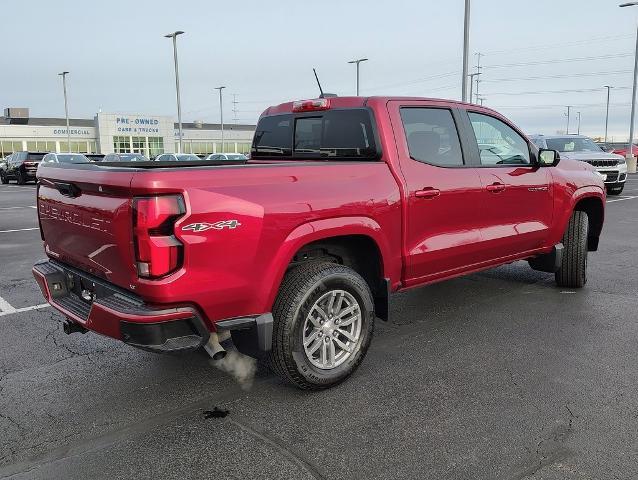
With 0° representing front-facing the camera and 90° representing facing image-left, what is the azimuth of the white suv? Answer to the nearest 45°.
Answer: approximately 315°

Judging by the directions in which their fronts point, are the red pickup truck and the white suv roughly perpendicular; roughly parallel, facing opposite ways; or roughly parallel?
roughly perpendicular

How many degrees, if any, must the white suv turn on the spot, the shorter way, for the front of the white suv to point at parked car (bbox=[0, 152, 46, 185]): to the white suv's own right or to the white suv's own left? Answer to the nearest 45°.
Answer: approximately 135° to the white suv's own right

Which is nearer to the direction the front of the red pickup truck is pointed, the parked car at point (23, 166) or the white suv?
the white suv

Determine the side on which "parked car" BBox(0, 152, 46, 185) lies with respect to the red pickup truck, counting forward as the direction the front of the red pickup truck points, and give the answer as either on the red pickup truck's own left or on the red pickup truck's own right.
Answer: on the red pickup truck's own left

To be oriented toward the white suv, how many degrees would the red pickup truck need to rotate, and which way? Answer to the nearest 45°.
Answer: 0° — it already faces it

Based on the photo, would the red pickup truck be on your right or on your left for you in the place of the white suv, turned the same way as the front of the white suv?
on your right

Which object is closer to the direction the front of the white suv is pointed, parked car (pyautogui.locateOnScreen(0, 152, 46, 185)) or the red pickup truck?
the red pickup truck

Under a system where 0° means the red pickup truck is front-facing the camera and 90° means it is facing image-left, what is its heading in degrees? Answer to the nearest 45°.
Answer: approximately 225°
